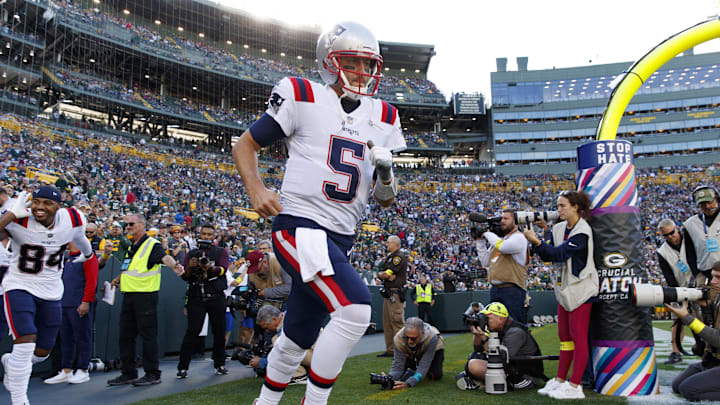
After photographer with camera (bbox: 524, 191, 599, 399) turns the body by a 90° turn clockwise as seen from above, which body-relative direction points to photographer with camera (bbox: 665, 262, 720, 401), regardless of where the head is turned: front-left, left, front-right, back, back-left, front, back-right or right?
right

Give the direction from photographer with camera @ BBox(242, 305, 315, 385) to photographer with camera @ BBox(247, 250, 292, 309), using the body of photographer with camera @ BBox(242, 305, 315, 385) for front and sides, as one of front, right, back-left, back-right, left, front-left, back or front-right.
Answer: back-right

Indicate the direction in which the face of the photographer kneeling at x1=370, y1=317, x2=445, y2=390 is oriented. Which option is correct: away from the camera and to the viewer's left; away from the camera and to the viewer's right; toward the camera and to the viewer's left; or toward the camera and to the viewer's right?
toward the camera and to the viewer's left

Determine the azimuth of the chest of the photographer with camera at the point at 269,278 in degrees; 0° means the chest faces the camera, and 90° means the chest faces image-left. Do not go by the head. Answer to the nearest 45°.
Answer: approximately 45°

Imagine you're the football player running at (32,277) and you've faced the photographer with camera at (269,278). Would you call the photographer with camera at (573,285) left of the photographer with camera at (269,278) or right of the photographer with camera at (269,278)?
right

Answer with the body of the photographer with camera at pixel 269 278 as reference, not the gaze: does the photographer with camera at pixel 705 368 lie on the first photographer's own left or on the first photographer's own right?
on the first photographer's own left

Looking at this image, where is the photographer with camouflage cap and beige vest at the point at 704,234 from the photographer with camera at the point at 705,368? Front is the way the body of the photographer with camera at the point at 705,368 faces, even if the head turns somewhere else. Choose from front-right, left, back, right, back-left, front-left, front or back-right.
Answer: right

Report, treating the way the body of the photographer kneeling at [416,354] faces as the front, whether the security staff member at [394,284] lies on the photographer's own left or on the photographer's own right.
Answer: on the photographer's own right

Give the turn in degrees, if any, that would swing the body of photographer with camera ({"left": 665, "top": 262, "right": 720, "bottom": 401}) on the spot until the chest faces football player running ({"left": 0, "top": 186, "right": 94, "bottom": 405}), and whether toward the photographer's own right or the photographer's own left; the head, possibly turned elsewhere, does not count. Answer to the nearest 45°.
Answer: approximately 45° to the photographer's own left

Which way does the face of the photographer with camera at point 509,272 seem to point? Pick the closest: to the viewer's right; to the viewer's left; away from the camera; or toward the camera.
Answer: to the viewer's left

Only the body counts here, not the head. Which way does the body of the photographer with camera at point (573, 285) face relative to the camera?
to the viewer's left

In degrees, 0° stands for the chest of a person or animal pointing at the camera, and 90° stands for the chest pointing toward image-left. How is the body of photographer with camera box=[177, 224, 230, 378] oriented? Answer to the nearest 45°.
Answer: approximately 0°

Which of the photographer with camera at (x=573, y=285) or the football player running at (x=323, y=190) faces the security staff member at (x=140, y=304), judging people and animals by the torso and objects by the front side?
the photographer with camera

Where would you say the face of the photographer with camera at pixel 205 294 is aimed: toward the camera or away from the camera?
toward the camera

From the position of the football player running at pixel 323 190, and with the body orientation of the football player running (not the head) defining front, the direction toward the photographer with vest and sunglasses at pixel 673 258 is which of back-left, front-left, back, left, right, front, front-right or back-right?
left
